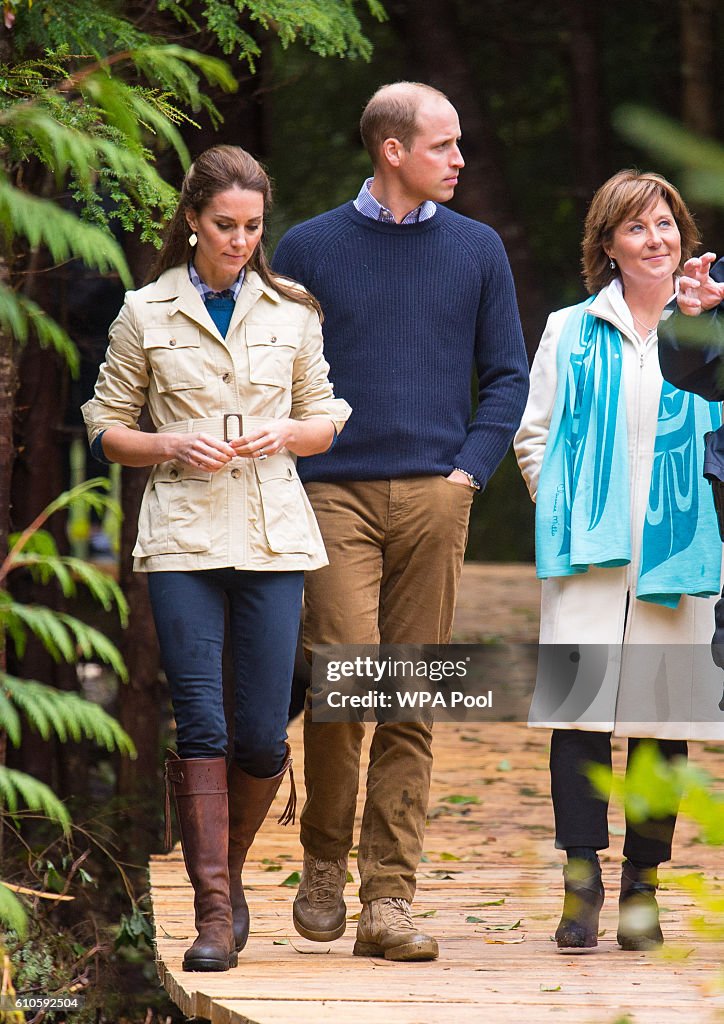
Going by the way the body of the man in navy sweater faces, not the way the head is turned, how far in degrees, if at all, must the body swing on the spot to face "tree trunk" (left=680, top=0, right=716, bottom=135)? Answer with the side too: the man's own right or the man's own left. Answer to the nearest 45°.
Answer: approximately 180°

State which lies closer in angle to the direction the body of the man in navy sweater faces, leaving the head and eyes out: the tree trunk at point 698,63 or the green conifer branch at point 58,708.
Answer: the green conifer branch

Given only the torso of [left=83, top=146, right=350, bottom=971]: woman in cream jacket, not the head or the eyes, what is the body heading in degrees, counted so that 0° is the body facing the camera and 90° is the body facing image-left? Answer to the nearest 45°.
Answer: approximately 0°

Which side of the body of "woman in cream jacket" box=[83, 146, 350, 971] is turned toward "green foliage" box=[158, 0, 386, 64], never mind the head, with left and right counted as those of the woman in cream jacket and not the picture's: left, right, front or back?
back

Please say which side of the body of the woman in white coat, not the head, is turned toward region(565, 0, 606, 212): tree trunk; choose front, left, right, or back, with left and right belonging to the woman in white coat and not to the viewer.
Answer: back
